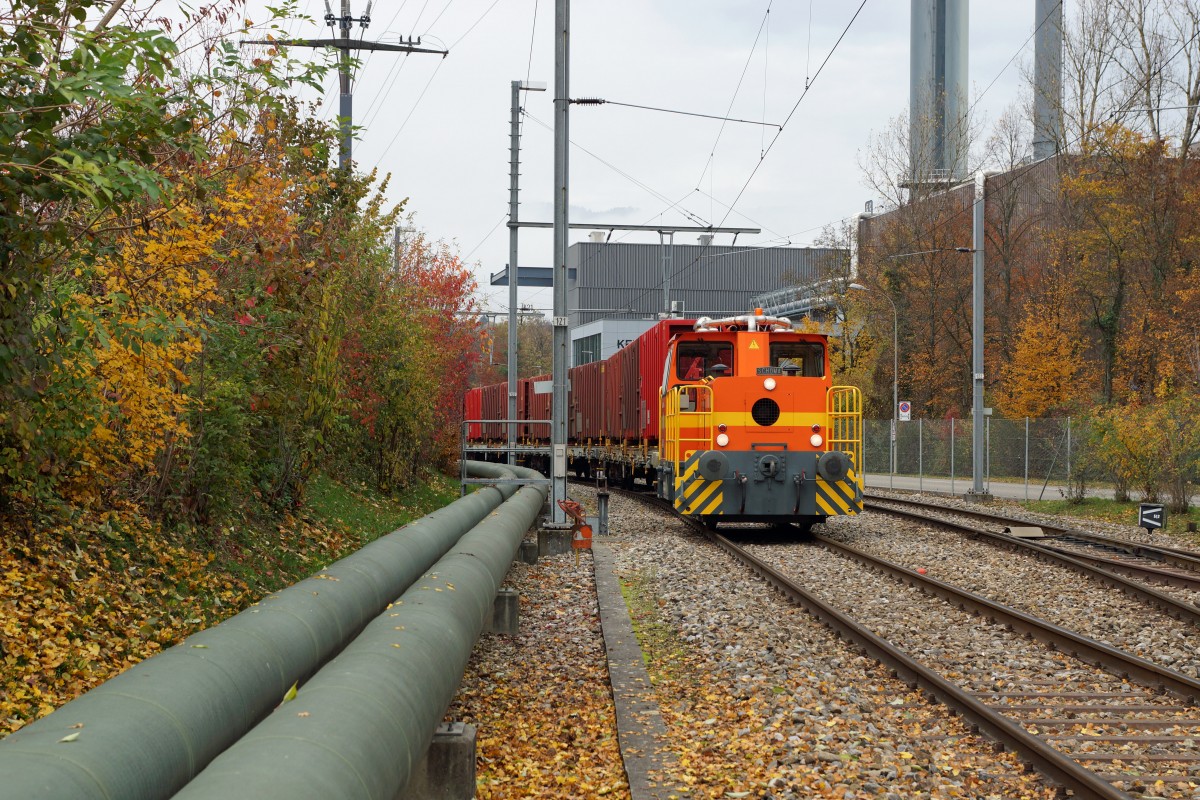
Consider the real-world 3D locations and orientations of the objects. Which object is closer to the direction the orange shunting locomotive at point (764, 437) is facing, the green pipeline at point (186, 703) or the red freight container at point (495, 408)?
the green pipeline

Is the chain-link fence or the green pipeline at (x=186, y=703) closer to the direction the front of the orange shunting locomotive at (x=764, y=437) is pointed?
the green pipeline

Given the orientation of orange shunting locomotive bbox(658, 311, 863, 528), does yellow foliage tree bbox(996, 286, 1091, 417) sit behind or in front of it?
behind

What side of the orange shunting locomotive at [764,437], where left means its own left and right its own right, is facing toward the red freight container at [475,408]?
back

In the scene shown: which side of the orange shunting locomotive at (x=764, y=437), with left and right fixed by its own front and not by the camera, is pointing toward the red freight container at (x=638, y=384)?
back

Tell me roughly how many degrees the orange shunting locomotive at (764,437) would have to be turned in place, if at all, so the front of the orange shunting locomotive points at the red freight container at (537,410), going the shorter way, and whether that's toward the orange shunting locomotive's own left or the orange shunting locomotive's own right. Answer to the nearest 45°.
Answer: approximately 180°

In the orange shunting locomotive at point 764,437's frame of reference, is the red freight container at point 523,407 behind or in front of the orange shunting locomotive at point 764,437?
behind

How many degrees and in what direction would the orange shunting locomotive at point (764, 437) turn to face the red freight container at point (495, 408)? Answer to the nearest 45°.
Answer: approximately 180°

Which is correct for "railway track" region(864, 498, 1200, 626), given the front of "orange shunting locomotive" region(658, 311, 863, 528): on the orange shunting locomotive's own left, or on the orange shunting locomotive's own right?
on the orange shunting locomotive's own left

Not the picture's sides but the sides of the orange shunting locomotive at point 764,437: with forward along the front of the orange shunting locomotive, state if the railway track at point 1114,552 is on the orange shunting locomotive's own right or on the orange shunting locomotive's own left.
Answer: on the orange shunting locomotive's own left
